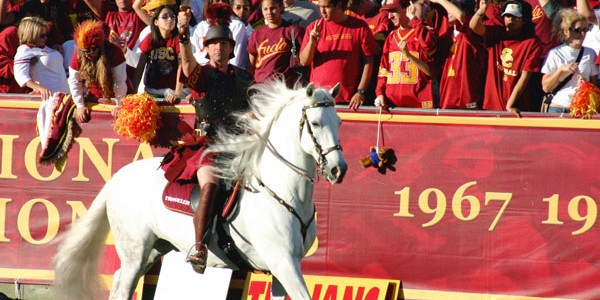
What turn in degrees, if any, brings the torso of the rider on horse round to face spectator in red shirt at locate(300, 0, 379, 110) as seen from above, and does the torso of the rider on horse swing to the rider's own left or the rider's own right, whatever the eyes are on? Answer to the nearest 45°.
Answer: approximately 90° to the rider's own left

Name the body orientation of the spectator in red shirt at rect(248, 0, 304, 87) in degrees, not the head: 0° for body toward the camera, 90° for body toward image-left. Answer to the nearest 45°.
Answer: approximately 0°

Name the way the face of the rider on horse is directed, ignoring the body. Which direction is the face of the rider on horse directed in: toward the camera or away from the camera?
toward the camera

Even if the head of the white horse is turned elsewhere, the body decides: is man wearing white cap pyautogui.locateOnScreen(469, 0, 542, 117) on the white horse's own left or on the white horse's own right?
on the white horse's own left

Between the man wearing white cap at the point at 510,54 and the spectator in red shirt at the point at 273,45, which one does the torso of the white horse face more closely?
the man wearing white cap

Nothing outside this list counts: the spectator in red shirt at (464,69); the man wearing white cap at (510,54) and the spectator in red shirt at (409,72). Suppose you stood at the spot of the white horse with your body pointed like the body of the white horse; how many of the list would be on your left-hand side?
3

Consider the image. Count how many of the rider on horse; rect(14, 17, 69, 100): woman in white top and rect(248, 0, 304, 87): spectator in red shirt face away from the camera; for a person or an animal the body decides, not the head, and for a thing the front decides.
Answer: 0

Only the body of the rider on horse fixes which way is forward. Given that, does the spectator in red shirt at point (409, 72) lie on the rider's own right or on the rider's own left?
on the rider's own left

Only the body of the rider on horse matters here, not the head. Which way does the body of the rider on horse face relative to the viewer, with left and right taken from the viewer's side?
facing the viewer and to the right of the viewer
